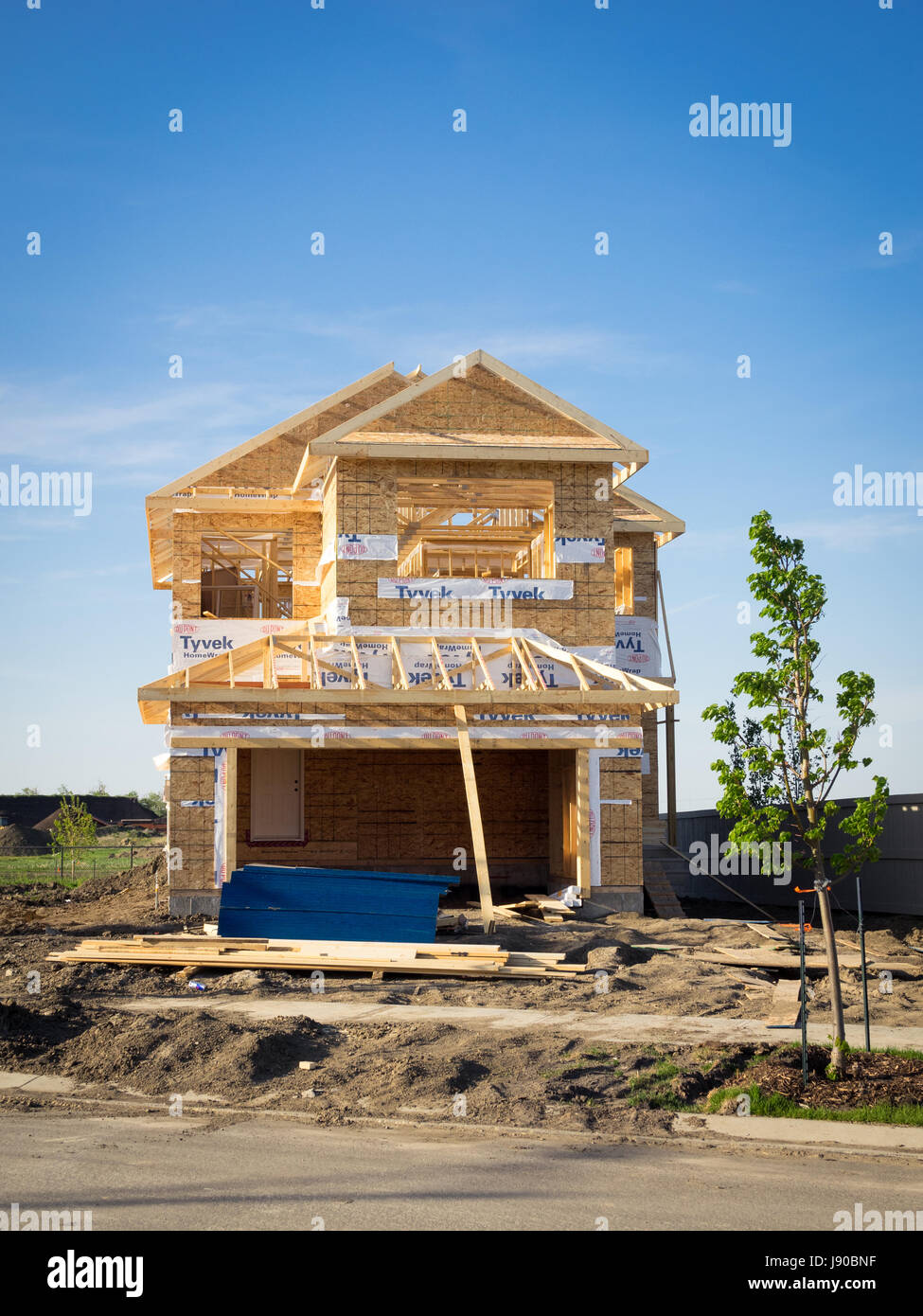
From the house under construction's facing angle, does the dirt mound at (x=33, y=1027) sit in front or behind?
in front

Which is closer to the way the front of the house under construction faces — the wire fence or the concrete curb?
the concrete curb

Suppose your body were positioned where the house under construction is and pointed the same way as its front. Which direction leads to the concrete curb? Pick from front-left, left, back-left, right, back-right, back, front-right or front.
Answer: front

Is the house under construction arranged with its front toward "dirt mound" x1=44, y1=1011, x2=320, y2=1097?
yes

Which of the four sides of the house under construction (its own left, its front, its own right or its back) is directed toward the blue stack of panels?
front

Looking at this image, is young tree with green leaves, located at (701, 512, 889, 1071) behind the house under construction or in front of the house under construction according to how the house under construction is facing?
in front

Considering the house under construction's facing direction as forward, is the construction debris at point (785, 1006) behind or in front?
in front

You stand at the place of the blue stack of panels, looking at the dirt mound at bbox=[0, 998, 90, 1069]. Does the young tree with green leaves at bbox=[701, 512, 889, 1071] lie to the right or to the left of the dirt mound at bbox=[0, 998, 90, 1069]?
left

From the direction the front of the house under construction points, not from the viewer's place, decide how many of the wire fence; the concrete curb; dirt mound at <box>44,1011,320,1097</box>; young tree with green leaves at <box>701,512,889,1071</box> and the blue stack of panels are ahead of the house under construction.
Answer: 4

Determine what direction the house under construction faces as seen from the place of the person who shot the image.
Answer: facing the viewer

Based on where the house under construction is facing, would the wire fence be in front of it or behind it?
behind
